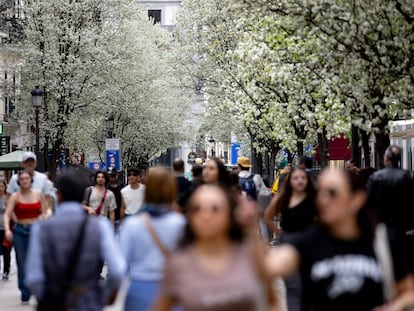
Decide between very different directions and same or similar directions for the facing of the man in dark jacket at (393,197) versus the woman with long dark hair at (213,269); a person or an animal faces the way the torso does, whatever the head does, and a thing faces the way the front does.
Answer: very different directions

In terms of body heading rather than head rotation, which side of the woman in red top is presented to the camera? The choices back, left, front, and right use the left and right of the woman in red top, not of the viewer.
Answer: front

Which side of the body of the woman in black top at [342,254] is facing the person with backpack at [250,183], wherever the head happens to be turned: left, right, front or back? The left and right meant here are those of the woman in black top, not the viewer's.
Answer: back

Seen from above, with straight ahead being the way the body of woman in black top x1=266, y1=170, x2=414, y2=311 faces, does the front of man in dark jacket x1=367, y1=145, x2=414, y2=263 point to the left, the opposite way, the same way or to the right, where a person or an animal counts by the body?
the opposite way

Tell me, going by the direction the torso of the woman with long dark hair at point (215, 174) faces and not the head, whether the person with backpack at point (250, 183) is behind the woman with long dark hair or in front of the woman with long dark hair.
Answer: behind

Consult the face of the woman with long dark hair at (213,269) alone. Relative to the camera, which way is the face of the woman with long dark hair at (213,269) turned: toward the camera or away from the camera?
toward the camera

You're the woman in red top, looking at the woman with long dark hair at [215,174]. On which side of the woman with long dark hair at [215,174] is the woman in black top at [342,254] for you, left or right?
right

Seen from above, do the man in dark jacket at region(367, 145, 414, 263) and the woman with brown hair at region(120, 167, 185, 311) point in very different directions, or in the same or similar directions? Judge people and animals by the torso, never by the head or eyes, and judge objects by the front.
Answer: same or similar directions

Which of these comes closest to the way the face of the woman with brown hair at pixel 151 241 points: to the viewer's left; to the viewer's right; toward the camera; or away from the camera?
away from the camera

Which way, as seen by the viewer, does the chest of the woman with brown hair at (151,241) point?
away from the camera

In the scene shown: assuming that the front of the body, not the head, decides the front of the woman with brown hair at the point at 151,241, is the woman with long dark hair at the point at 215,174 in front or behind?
in front

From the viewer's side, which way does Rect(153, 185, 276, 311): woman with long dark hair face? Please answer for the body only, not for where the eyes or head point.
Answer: toward the camera
